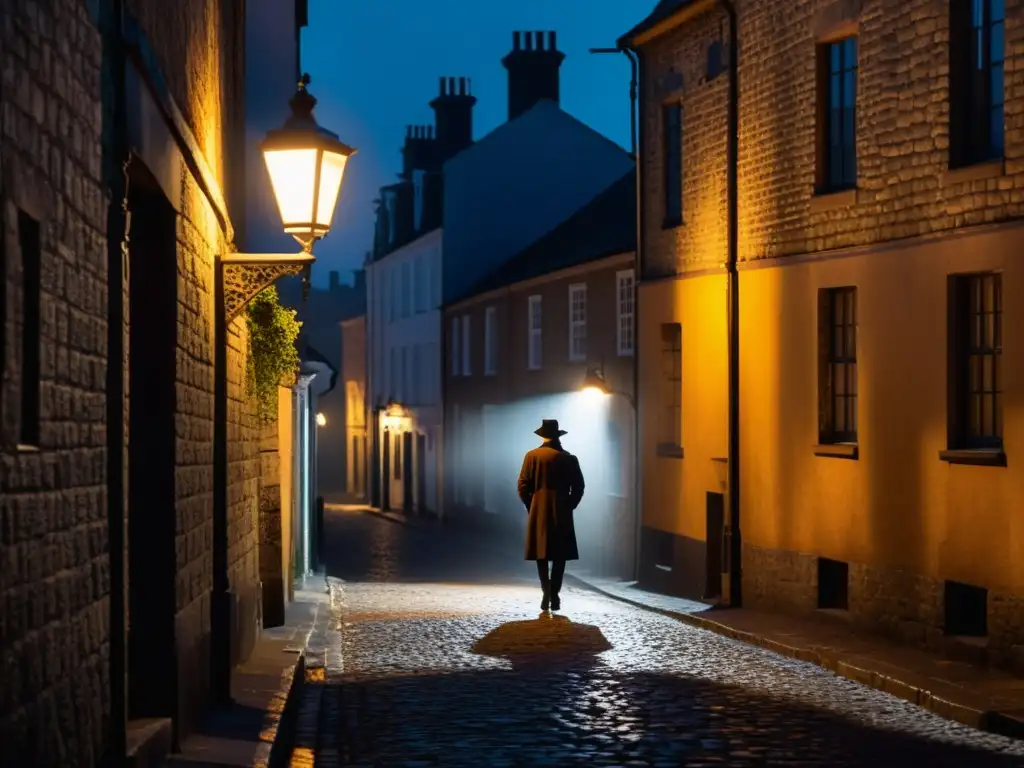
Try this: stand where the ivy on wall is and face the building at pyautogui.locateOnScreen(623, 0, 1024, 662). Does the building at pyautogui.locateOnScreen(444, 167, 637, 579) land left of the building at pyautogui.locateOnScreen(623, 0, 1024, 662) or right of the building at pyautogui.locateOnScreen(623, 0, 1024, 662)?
left

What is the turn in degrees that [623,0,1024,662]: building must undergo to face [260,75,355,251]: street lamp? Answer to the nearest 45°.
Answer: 0° — it already faces it

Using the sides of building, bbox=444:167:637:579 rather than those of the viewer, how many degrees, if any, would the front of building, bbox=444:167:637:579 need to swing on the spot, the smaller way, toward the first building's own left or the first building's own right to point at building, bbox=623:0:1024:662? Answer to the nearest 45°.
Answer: approximately 45° to the first building's own left

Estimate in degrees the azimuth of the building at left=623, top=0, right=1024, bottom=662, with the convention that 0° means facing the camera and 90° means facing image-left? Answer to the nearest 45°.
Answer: approximately 45°
